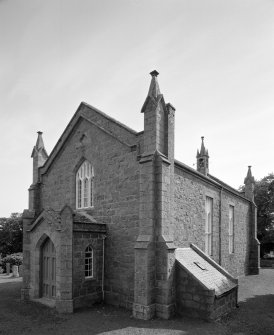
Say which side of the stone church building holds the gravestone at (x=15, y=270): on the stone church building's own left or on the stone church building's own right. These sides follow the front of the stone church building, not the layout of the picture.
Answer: on the stone church building's own right

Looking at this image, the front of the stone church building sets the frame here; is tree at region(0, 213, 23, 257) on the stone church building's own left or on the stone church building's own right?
on the stone church building's own right

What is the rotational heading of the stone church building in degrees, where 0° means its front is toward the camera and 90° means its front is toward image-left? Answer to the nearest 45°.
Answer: approximately 45°

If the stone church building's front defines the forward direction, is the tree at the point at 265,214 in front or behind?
behind
